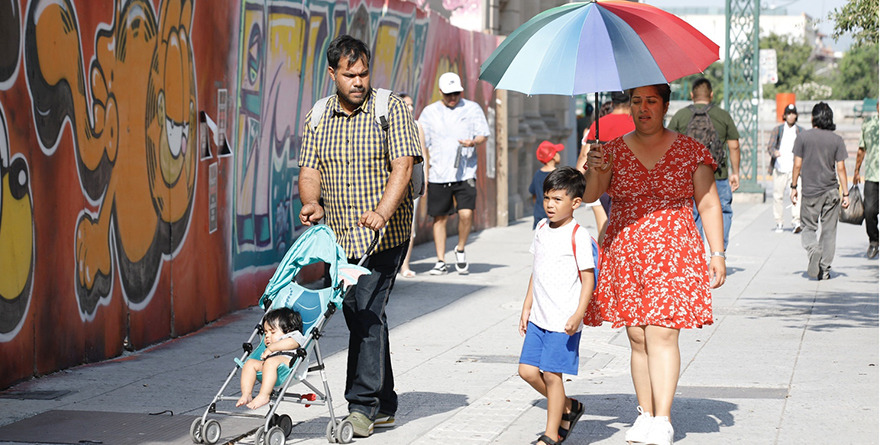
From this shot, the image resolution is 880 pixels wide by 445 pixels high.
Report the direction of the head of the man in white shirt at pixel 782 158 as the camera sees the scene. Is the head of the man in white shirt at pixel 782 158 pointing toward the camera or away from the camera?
toward the camera

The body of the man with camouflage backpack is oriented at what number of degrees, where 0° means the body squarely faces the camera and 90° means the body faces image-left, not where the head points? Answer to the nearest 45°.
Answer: approximately 180°

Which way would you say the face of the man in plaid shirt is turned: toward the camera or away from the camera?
toward the camera

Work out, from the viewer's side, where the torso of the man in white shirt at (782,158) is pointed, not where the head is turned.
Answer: toward the camera

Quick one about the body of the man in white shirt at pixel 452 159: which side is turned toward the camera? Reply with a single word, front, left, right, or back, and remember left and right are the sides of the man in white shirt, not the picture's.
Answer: front

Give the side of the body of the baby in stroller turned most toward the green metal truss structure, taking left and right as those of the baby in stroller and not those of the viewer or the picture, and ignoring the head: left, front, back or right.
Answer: back

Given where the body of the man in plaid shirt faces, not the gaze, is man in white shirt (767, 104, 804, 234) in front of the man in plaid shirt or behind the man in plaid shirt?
behind

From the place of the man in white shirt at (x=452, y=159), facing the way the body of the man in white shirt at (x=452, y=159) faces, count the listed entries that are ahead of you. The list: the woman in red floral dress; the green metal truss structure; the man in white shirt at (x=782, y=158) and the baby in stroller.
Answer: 2

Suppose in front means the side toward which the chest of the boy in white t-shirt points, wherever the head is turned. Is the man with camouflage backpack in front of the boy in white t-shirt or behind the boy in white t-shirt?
behind

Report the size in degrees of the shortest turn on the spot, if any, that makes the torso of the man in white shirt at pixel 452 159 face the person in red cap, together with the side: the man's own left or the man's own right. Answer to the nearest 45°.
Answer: approximately 45° to the man's own left
